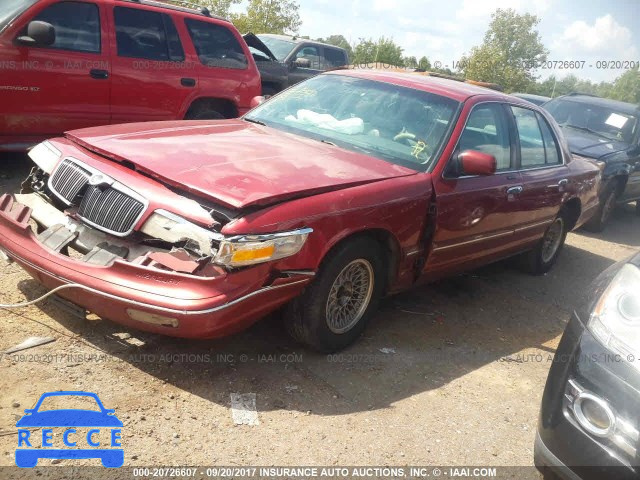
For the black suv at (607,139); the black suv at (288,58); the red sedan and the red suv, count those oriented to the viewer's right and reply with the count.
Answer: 0

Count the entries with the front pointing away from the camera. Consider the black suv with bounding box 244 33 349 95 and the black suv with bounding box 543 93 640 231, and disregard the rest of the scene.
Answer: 0

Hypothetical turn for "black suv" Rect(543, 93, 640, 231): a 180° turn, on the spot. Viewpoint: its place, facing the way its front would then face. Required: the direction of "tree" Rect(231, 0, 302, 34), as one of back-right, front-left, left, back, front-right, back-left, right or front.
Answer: left

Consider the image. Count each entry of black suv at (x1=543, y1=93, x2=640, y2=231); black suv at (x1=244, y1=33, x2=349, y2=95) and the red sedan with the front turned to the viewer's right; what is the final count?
0

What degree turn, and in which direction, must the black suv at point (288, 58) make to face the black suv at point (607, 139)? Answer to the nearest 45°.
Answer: approximately 90° to its left

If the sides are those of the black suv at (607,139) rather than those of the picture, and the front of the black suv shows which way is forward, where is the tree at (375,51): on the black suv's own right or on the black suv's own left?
on the black suv's own right

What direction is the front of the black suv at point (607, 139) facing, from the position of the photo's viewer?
facing the viewer and to the left of the viewer

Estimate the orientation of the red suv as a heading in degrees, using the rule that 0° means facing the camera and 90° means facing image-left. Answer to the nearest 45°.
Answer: approximately 45°

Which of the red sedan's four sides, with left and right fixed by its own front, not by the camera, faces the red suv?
right

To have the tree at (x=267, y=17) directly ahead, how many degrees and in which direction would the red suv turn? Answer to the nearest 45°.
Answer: approximately 135° to its right

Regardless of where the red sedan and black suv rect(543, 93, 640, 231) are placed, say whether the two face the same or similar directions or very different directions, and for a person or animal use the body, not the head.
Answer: same or similar directions

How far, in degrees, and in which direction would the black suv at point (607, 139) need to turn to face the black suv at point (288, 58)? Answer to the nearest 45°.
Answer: approximately 45° to its right

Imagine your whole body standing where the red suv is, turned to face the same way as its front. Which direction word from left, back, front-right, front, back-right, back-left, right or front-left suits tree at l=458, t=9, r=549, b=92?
back

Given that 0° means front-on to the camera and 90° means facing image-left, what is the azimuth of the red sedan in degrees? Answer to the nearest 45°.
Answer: approximately 45°

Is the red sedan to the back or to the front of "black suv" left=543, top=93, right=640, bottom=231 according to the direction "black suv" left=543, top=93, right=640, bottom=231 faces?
to the front
